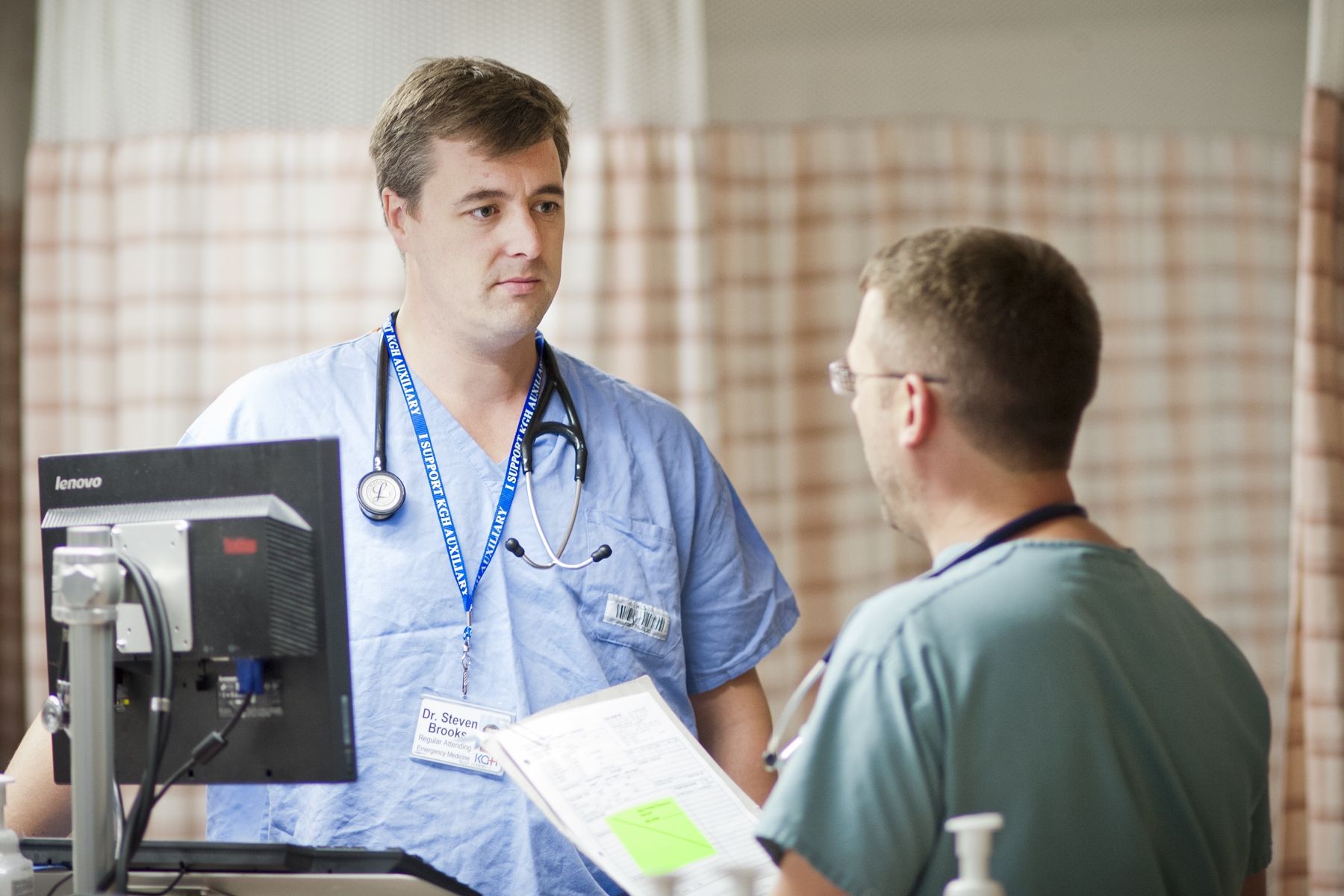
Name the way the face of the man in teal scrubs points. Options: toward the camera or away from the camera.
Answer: away from the camera

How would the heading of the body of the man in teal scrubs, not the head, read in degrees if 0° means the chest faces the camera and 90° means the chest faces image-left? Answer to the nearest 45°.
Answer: approximately 135°

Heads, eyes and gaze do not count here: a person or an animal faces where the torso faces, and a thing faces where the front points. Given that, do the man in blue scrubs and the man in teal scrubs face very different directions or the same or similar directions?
very different directions

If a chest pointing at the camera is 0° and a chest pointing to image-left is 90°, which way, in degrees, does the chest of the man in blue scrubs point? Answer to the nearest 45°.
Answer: approximately 0°

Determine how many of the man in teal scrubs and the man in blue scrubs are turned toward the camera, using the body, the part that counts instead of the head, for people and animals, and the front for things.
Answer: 1

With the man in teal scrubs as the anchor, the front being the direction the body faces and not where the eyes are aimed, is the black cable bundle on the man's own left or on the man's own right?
on the man's own left
